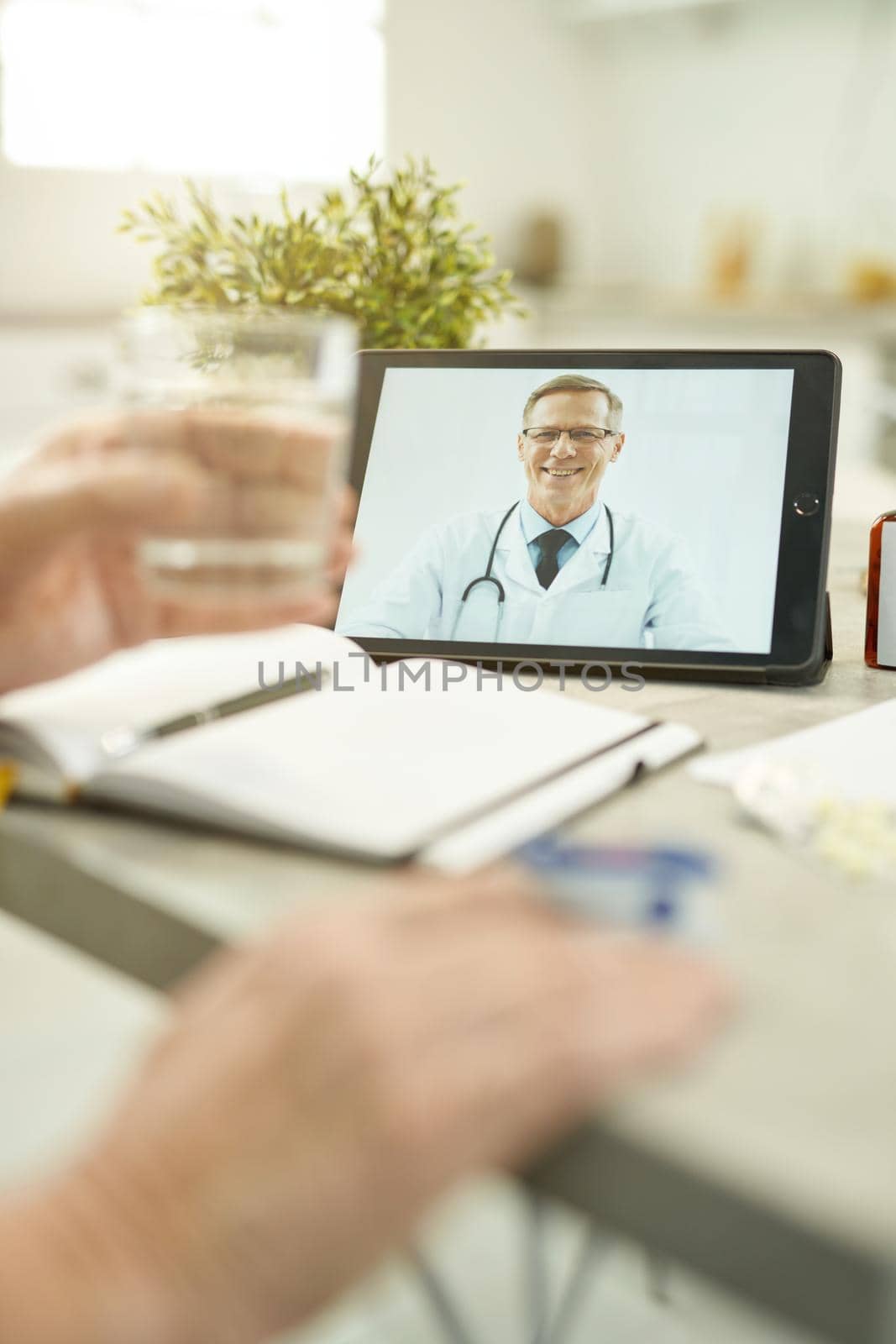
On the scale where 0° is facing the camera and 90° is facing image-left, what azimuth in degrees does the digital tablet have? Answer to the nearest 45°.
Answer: approximately 0°
